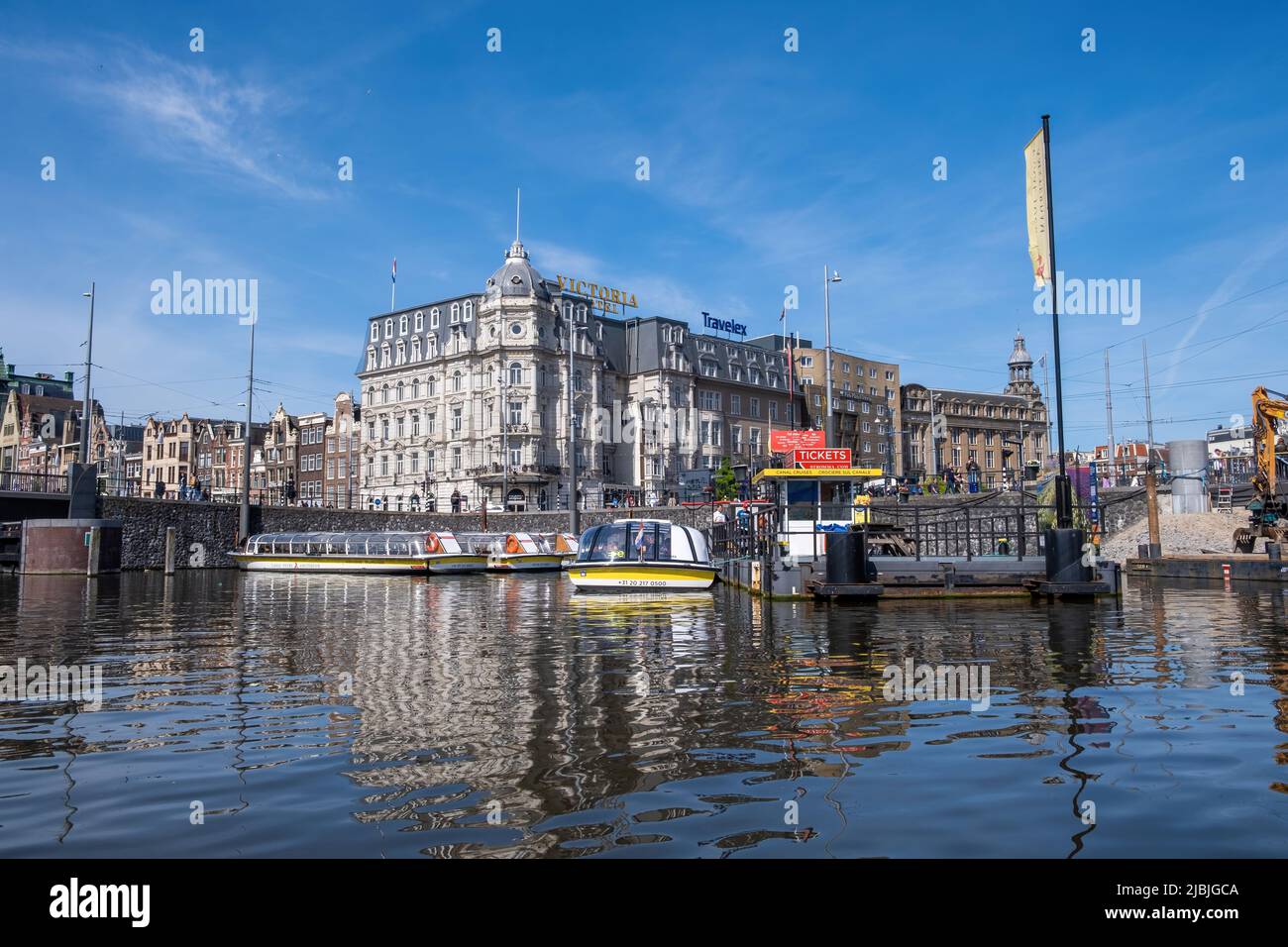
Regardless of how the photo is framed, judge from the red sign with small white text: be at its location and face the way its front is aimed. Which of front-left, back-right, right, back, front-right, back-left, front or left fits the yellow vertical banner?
front-left

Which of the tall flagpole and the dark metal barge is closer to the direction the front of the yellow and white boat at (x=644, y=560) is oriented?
the dark metal barge

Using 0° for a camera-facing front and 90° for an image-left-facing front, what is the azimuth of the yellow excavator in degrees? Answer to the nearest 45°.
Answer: approximately 90°

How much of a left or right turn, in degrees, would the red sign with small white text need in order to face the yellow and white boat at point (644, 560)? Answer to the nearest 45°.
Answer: approximately 45° to its right
